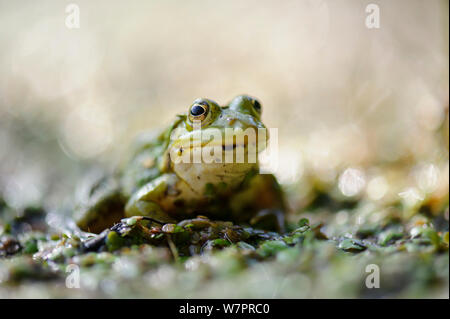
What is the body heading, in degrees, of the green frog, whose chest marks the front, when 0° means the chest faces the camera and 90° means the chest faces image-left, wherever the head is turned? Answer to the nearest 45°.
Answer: approximately 315°
